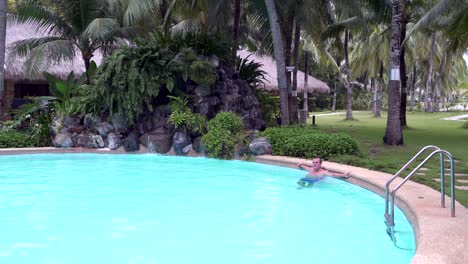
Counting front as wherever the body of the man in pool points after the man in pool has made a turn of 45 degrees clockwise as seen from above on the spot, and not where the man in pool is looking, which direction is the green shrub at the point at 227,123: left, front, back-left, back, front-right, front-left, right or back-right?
front-right

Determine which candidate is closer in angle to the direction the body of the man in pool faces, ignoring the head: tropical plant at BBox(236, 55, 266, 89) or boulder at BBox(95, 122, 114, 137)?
the boulder

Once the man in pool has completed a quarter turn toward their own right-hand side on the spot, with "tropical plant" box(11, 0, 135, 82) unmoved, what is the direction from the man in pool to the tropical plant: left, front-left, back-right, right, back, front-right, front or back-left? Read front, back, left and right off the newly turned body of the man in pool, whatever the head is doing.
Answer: front

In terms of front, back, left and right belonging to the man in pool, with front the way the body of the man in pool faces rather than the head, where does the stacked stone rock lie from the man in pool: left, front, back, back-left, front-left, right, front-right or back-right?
right

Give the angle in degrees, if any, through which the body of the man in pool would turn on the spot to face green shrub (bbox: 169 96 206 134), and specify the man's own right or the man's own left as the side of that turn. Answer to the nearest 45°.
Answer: approximately 90° to the man's own right

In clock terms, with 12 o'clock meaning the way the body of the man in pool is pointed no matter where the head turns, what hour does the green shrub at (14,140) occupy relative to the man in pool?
The green shrub is roughly at 2 o'clock from the man in pool.

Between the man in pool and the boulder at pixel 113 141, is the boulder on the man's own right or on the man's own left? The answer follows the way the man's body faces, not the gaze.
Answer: on the man's own right

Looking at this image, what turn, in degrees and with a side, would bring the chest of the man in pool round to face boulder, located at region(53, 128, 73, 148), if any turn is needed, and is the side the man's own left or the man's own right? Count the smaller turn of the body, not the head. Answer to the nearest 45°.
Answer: approximately 90° to the man's own right

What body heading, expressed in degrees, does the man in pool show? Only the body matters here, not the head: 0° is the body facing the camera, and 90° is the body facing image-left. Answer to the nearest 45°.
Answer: approximately 45°

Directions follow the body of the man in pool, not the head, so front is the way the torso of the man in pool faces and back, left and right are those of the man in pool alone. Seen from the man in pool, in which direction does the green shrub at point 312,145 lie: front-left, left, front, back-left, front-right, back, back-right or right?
back-right

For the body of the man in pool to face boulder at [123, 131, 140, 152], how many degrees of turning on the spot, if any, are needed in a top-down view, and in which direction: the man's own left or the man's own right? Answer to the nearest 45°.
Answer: approximately 90° to the man's own right

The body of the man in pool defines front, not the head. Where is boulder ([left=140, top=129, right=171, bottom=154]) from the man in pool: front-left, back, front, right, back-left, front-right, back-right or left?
right

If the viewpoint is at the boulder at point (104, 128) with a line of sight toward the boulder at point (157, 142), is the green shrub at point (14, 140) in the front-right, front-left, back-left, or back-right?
back-right

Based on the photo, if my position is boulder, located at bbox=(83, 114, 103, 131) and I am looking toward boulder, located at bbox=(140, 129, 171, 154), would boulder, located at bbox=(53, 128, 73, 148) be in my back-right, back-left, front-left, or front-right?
back-right
